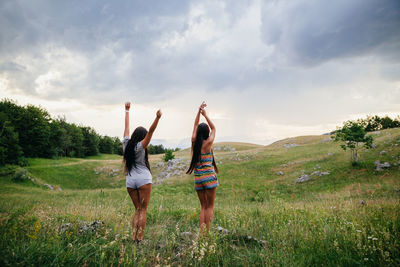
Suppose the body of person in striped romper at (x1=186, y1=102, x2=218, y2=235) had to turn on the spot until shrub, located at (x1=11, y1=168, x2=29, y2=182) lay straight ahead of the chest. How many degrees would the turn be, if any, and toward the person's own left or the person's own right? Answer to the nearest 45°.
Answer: approximately 45° to the person's own left

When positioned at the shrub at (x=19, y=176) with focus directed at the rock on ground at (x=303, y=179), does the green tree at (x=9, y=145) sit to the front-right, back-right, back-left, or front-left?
back-left

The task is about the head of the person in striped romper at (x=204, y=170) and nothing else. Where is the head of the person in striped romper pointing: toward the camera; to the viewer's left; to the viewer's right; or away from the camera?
away from the camera

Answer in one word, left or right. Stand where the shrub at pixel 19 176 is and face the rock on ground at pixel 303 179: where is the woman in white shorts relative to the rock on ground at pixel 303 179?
right

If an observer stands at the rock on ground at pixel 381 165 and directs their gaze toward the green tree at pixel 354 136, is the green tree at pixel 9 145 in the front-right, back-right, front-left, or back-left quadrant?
front-left

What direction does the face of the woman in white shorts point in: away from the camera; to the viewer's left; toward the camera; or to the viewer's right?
away from the camera

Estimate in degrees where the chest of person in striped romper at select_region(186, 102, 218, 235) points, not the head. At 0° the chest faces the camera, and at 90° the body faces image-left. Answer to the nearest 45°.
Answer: approximately 180°

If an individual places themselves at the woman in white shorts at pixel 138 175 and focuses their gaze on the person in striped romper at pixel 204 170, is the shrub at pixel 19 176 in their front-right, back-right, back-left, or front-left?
back-left

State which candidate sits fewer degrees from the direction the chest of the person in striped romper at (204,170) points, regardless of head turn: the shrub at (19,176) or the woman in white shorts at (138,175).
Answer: the shrub

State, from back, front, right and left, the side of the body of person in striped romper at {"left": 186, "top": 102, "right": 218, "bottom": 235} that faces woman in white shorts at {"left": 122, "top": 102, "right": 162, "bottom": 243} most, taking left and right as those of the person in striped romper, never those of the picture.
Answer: left

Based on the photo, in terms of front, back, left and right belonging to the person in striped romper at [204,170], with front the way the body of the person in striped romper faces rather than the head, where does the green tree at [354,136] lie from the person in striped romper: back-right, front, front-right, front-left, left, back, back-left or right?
front-right

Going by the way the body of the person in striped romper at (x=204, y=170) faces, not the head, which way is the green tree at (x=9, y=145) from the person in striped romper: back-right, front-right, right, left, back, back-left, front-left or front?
front-left

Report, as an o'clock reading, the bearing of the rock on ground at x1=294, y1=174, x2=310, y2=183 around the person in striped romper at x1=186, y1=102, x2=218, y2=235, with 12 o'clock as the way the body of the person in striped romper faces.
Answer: The rock on ground is roughly at 1 o'clock from the person in striped romper.

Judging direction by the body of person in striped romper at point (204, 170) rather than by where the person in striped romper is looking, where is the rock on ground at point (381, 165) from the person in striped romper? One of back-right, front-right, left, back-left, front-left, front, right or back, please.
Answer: front-right
